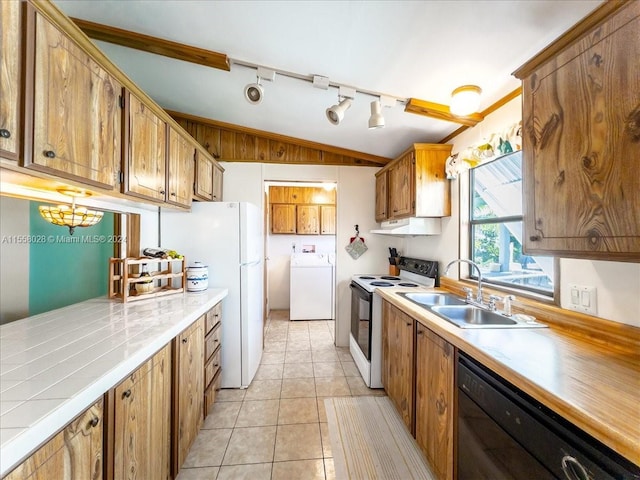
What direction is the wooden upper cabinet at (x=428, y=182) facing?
to the viewer's left

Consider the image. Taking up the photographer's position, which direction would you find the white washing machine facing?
facing the viewer

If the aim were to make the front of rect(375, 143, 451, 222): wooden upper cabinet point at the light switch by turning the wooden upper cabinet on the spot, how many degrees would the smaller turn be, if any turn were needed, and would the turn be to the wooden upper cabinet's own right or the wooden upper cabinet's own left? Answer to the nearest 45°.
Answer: approximately 135° to the wooden upper cabinet's own left

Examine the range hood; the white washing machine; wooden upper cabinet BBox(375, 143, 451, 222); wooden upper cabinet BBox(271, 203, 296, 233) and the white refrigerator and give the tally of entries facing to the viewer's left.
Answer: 2

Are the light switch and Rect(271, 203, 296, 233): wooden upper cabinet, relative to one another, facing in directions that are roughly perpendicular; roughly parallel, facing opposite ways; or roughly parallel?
roughly perpendicular

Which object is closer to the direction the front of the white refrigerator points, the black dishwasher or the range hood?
the range hood

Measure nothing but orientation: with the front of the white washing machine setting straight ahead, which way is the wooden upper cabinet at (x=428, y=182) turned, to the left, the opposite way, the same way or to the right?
to the right

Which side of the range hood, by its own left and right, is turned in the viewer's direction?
left

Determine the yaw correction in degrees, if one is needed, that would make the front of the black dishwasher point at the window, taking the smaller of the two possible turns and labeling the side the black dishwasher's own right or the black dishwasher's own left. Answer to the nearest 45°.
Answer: approximately 135° to the black dishwasher's own right

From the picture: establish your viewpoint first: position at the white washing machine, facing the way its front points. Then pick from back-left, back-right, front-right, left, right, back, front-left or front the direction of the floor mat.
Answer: front

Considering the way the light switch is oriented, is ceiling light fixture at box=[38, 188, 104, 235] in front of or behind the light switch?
in front

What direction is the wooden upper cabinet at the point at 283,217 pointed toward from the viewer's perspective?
toward the camera

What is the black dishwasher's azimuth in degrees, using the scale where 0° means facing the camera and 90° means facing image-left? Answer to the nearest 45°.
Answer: approximately 45°
